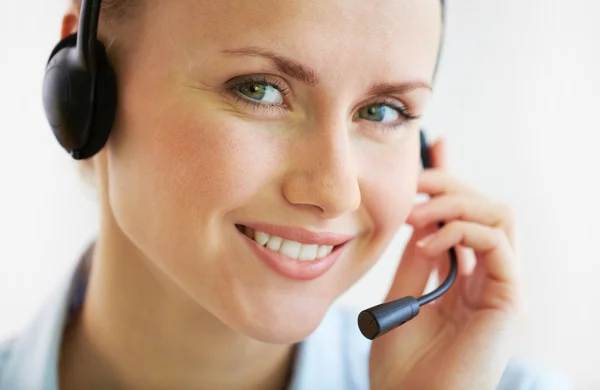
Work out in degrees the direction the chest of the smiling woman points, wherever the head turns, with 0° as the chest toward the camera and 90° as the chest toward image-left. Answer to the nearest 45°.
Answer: approximately 315°
